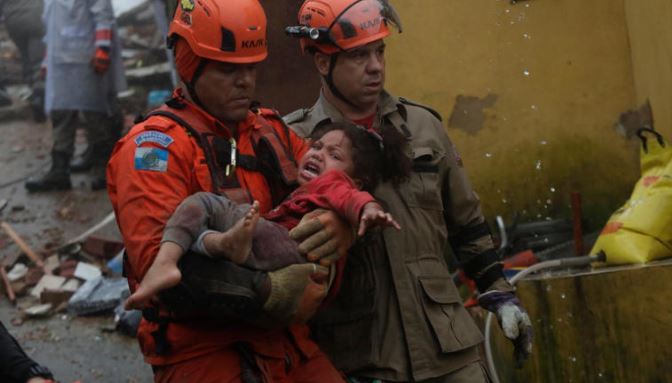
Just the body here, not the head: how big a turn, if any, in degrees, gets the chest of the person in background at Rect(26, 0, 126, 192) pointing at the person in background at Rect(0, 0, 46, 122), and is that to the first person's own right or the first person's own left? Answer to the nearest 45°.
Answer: approximately 135° to the first person's own right

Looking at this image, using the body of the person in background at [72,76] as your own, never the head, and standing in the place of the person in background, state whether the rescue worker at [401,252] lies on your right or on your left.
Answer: on your left

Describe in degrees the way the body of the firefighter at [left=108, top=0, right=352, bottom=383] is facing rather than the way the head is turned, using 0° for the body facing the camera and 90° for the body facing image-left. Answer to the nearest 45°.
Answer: approximately 315°

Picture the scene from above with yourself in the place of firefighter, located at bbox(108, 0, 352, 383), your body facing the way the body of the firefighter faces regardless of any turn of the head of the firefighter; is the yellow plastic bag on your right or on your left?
on your left

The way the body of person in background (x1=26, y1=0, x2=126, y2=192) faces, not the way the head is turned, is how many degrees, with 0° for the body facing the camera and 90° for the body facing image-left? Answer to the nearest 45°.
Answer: approximately 45°
